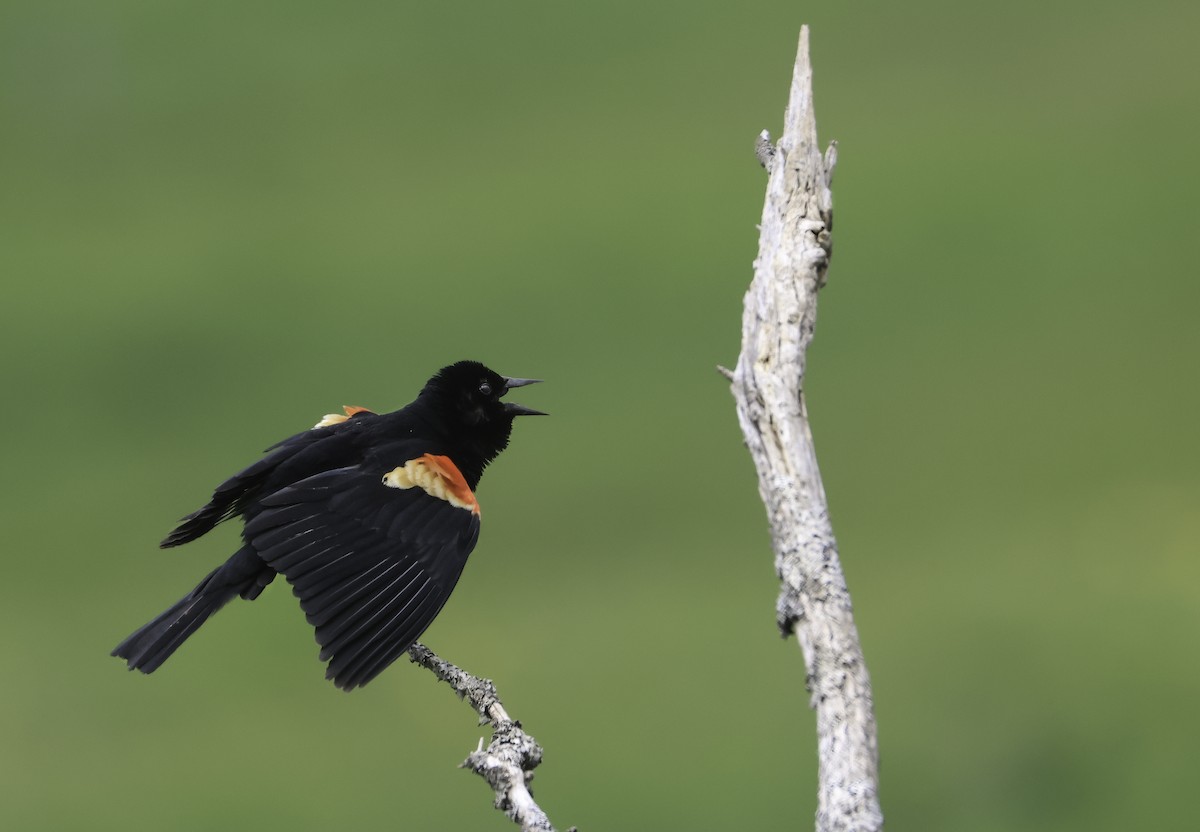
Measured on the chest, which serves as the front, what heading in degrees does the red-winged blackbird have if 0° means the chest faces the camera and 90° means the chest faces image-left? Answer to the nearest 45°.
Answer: approximately 270°

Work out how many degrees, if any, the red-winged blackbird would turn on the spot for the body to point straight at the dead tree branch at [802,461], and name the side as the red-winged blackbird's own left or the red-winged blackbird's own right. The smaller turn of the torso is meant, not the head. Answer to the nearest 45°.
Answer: approximately 45° to the red-winged blackbird's own right
